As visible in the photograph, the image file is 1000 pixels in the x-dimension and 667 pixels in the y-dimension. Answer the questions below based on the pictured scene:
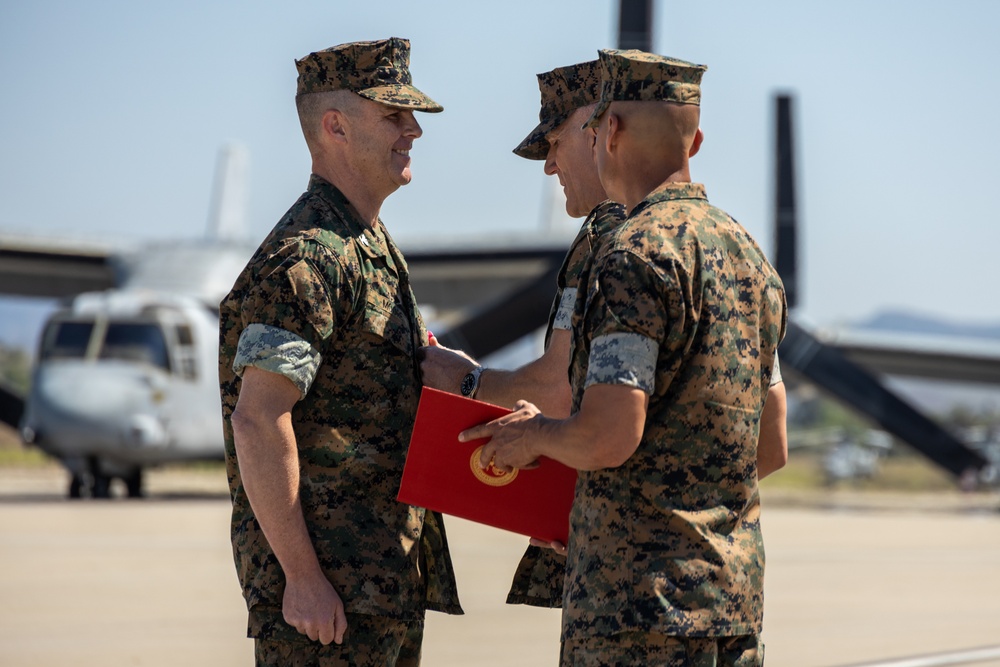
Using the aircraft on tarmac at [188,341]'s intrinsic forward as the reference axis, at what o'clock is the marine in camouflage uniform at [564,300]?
The marine in camouflage uniform is roughly at 10 o'clock from the aircraft on tarmac.

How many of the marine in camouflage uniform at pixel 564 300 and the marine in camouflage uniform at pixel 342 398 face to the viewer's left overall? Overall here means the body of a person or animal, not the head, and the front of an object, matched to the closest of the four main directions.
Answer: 1

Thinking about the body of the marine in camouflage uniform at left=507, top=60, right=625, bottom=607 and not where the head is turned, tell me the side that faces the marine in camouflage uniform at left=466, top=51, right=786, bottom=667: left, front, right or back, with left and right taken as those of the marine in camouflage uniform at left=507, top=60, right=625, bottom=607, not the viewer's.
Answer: left

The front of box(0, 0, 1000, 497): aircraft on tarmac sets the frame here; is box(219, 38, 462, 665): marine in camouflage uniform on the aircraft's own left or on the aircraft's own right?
on the aircraft's own left

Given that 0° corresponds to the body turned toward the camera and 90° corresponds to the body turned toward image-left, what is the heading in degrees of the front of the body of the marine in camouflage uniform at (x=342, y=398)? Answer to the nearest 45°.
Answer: approximately 270°

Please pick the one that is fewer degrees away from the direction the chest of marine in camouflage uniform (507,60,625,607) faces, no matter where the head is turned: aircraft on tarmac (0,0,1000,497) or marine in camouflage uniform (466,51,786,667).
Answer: the aircraft on tarmac

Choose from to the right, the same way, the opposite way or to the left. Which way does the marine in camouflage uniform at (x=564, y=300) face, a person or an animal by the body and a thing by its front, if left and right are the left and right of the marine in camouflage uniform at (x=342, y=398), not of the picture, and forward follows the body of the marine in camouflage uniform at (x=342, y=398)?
the opposite way

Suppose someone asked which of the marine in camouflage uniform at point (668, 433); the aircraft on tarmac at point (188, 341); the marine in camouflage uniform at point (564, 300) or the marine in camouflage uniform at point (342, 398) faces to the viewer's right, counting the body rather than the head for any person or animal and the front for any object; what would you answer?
the marine in camouflage uniform at point (342, 398)

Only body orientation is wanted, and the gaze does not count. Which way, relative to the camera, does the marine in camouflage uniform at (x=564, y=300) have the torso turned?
to the viewer's left

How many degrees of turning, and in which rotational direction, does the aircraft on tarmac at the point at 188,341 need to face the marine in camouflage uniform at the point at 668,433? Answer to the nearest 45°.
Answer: approximately 45° to its left

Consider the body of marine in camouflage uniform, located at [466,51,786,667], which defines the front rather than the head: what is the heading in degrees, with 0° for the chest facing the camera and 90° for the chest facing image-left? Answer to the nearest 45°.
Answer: approximately 135°
